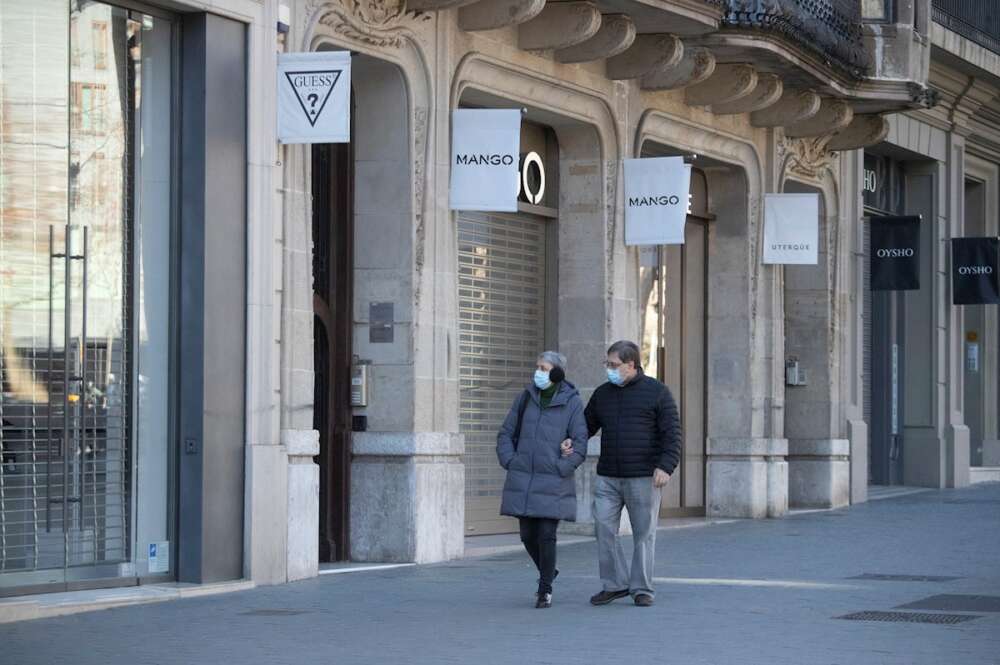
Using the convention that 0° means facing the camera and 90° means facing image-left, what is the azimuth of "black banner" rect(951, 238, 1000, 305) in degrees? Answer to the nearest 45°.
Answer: approximately 0°

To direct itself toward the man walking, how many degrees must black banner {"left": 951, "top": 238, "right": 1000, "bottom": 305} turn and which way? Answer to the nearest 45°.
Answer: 0° — it already faces them

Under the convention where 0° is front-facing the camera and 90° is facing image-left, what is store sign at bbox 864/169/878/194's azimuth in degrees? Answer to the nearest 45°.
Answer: approximately 315°

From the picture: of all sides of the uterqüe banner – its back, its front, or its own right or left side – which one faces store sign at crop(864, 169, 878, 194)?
back

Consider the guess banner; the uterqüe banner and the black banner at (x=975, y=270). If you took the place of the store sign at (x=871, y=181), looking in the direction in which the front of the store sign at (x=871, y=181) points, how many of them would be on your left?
1

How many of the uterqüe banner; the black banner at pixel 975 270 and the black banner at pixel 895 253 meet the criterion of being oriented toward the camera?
3

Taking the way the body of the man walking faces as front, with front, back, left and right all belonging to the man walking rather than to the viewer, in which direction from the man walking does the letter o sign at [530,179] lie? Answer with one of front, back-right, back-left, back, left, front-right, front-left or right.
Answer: back-right

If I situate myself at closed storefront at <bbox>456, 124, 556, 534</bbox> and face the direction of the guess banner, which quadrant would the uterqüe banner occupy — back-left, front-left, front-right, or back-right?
back-left

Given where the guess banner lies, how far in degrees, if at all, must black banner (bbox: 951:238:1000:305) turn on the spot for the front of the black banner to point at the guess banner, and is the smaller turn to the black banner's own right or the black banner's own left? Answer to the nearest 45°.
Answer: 0° — it already faces it
